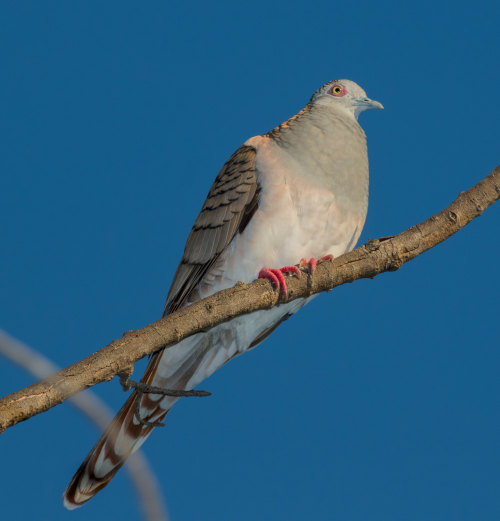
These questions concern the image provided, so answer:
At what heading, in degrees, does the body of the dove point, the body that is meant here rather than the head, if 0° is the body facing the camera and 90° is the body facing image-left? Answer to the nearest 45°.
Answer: approximately 315°
